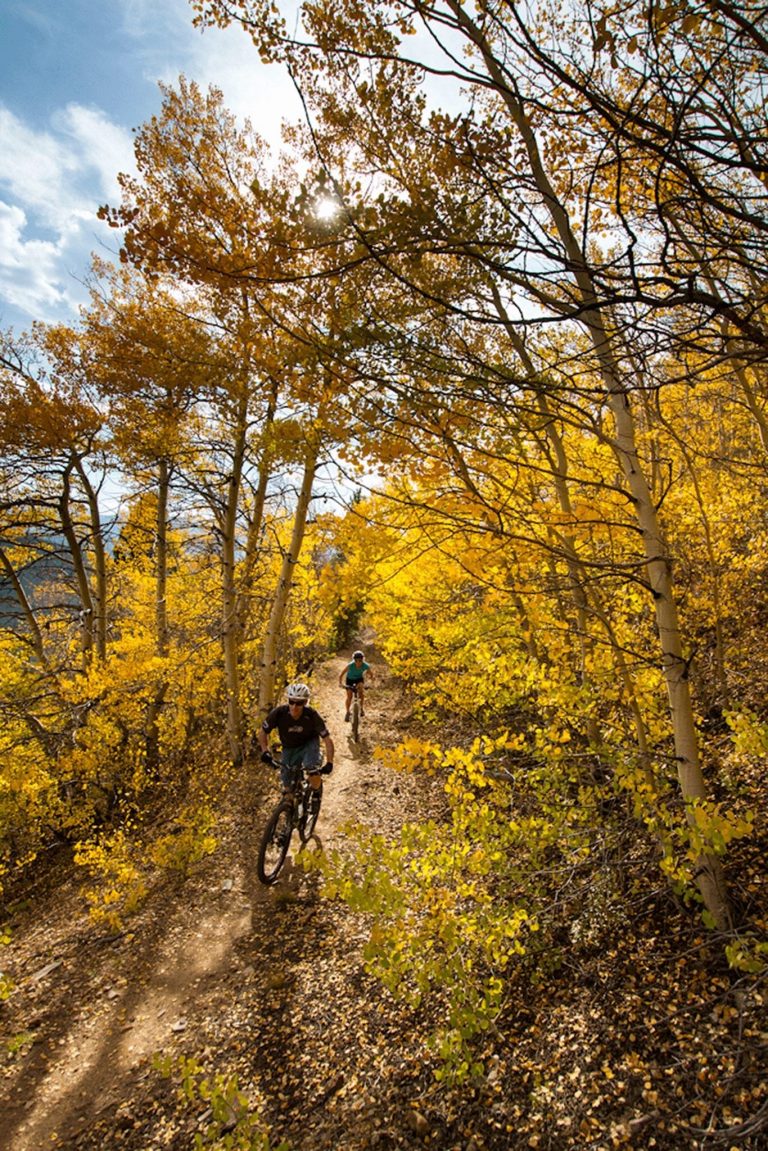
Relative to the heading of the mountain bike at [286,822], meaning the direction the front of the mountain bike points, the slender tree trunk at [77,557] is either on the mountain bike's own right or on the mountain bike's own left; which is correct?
on the mountain bike's own right

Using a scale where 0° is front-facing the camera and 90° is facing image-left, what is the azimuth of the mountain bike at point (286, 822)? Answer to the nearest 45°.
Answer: approximately 45°

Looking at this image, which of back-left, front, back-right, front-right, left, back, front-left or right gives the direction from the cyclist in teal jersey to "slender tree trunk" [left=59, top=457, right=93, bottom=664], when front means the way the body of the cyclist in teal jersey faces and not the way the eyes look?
right

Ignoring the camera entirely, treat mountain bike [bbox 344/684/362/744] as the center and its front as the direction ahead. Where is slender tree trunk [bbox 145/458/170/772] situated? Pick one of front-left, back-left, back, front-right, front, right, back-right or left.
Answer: right

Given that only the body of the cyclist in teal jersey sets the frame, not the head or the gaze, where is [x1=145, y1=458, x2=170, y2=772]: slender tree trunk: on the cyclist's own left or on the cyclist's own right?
on the cyclist's own right

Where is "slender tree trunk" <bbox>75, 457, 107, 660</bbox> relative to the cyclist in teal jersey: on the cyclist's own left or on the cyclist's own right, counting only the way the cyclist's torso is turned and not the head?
on the cyclist's own right

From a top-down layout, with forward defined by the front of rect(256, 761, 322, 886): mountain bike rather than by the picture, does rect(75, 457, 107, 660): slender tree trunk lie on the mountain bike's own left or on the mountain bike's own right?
on the mountain bike's own right

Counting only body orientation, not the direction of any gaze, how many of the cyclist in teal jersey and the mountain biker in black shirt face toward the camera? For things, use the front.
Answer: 2

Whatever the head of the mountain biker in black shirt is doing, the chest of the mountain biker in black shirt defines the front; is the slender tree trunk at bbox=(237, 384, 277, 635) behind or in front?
behind

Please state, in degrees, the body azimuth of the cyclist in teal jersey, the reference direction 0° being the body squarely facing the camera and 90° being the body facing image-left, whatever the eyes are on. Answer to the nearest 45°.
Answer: approximately 0°
